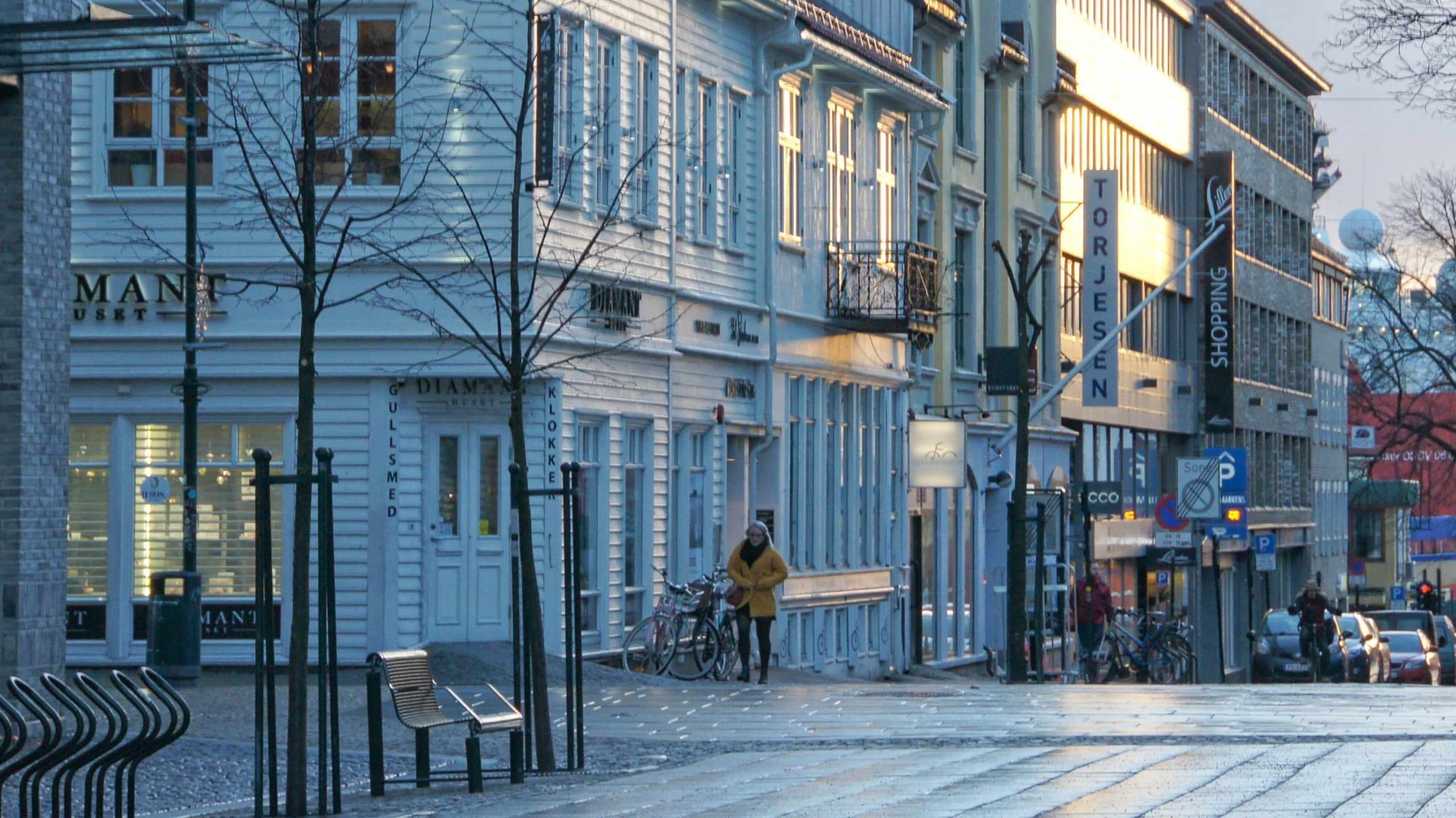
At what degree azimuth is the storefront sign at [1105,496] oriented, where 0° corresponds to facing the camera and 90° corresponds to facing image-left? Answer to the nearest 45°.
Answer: approximately 0°

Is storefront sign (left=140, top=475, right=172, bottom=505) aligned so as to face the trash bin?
yes

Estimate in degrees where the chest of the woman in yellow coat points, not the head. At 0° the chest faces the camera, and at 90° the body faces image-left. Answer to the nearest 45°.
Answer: approximately 0°
